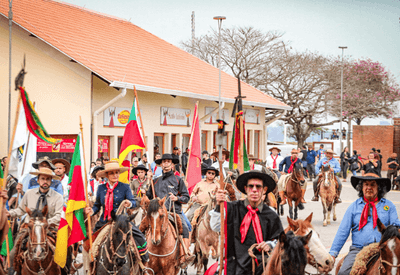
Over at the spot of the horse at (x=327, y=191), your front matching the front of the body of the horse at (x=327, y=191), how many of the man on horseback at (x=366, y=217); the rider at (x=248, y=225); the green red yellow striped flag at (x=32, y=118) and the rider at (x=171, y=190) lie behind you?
0

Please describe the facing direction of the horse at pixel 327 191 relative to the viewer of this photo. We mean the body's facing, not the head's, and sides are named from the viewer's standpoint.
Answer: facing the viewer

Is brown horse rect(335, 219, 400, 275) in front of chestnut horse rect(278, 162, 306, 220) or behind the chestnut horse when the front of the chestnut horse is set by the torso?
in front

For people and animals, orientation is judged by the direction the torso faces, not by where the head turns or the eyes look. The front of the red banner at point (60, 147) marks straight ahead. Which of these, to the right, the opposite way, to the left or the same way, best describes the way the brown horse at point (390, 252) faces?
the same way

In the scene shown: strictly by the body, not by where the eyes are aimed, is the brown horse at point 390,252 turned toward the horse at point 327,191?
no

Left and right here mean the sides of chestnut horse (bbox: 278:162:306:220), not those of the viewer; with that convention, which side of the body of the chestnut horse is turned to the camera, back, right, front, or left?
front

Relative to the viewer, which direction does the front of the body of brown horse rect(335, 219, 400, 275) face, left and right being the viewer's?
facing the viewer and to the right of the viewer

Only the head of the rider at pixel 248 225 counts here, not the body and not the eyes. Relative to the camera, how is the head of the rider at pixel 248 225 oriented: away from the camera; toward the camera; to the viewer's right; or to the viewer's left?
toward the camera

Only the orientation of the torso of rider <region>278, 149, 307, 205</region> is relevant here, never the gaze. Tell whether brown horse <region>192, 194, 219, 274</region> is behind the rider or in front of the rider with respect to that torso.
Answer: in front

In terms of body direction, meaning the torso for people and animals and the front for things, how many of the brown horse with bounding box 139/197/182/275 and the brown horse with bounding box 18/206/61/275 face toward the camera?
2

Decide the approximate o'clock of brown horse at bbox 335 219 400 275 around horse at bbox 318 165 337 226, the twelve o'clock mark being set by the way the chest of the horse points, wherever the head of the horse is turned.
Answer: The brown horse is roughly at 12 o'clock from the horse.

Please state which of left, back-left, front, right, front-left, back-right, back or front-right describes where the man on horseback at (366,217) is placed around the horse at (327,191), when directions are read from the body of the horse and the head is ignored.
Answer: front

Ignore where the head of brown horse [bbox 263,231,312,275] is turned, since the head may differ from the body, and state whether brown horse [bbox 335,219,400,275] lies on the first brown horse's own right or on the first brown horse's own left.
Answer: on the first brown horse's own left

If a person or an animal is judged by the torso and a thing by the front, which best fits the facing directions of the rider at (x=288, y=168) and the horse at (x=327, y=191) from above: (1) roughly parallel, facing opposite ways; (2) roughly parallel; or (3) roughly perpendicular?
roughly parallel

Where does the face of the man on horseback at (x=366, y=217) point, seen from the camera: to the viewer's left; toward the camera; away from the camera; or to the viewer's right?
toward the camera

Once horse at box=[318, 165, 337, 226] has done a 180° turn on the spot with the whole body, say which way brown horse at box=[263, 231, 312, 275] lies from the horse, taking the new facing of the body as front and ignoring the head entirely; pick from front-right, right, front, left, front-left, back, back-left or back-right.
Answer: back

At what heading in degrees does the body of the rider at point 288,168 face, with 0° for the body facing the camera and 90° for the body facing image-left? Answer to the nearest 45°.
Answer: approximately 0°
